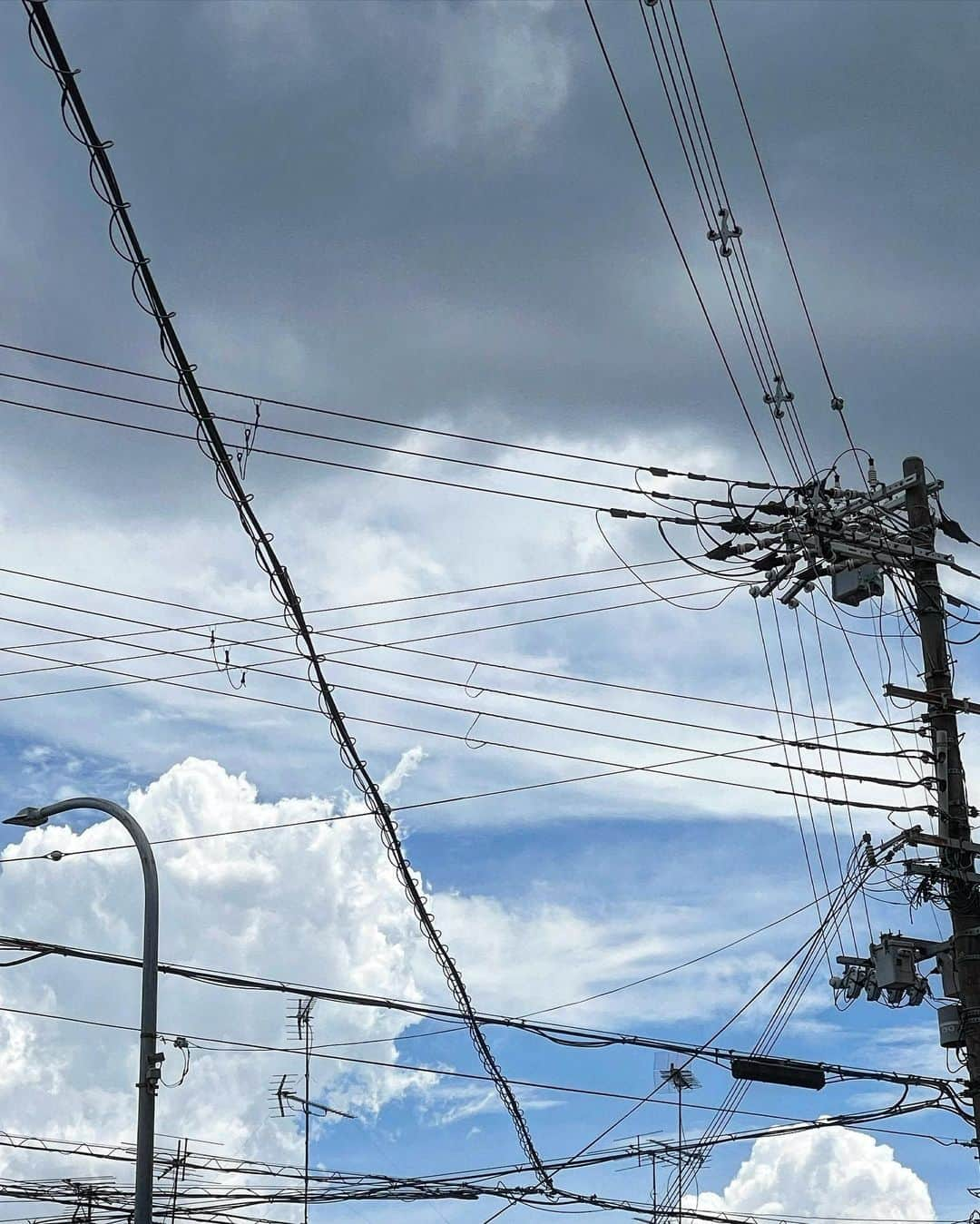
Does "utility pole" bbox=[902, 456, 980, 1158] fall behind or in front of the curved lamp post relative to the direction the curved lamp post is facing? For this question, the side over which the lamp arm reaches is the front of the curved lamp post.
behind

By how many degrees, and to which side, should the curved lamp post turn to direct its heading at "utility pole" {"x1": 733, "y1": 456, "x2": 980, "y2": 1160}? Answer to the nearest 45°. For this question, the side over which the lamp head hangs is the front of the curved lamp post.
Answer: approximately 180°

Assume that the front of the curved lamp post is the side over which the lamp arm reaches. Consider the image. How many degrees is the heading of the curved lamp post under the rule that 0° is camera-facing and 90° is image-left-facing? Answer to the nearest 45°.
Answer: approximately 90°
